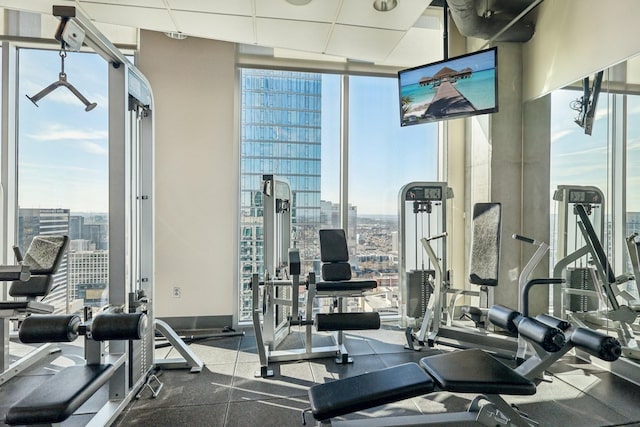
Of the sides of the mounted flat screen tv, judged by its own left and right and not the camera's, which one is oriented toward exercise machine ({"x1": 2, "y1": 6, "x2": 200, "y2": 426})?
front

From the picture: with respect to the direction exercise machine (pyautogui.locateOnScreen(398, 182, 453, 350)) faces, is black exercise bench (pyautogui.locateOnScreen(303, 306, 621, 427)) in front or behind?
in front

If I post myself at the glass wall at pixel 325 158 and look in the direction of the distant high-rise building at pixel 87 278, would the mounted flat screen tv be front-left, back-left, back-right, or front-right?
back-right

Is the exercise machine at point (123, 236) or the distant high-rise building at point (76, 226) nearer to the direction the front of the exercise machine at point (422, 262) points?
the exercise machine

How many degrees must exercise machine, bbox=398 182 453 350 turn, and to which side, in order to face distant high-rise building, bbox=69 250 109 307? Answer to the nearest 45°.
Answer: approximately 90° to its right

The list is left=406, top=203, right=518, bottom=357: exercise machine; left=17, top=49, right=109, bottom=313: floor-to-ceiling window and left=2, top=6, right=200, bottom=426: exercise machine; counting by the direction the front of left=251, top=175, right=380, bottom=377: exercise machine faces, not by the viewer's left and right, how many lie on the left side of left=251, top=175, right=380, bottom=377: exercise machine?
1

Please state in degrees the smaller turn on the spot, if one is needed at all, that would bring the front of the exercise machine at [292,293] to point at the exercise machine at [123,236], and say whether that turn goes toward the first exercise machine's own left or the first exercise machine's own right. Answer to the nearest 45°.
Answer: approximately 45° to the first exercise machine's own right

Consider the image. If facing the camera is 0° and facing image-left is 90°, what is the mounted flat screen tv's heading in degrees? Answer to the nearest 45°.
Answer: approximately 45°

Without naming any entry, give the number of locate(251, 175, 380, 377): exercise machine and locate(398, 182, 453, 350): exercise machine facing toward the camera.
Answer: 2

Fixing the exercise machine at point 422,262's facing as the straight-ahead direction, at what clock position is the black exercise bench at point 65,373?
The black exercise bench is roughly at 1 o'clock from the exercise machine.

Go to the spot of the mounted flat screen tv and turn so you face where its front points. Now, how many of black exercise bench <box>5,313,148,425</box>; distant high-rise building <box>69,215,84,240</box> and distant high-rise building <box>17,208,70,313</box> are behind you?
0

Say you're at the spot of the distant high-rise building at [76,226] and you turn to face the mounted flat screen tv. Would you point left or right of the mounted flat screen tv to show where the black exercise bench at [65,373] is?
right

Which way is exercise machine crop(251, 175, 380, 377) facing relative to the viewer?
toward the camera

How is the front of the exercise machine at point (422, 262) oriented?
toward the camera
